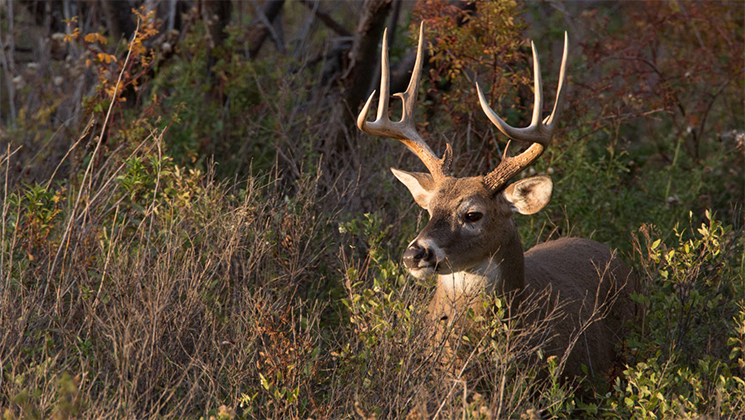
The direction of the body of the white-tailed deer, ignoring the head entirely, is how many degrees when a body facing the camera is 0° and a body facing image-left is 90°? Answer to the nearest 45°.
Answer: approximately 45°

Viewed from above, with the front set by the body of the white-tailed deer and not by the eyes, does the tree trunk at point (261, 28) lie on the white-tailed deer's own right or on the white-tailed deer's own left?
on the white-tailed deer's own right

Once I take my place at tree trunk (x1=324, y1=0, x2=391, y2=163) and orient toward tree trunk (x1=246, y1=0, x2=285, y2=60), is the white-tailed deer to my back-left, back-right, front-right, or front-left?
back-left

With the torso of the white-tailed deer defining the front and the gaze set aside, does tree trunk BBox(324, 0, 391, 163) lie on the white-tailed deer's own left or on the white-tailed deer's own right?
on the white-tailed deer's own right

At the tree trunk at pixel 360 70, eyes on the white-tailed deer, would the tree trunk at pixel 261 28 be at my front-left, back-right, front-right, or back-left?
back-right
